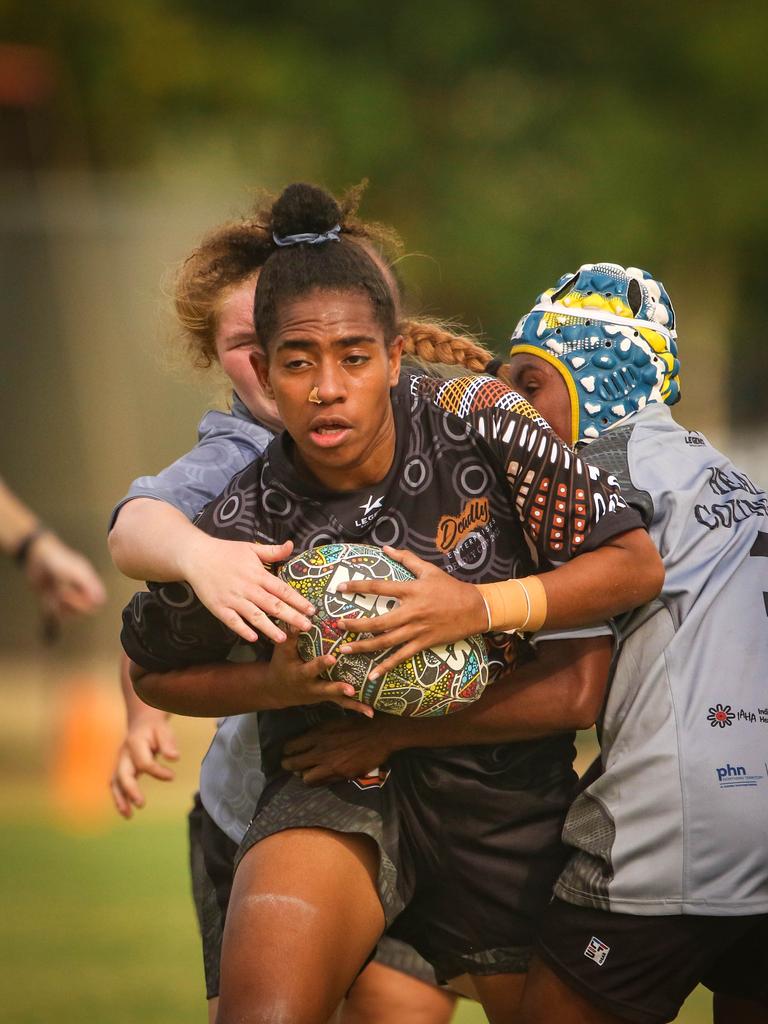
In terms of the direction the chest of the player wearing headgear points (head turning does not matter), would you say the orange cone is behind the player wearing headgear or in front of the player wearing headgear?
in front

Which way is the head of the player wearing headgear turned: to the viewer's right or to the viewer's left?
to the viewer's left

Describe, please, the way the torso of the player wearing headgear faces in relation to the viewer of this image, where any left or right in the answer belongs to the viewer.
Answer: facing away from the viewer and to the left of the viewer
